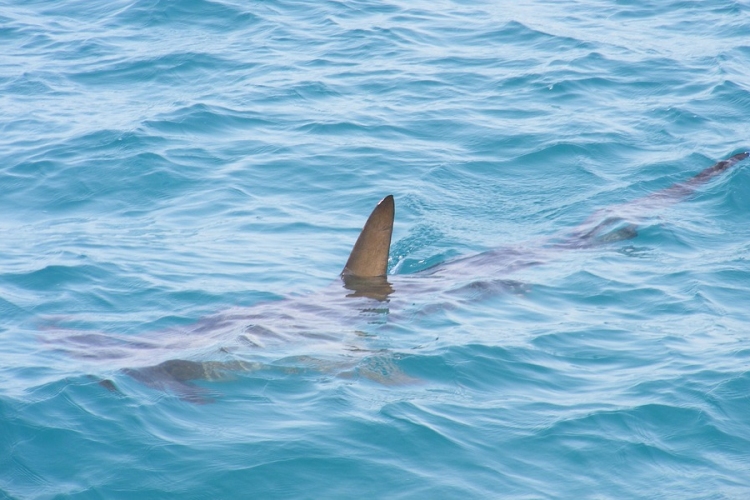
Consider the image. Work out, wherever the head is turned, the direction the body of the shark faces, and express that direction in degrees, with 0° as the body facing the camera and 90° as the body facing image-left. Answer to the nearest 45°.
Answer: approximately 45°
